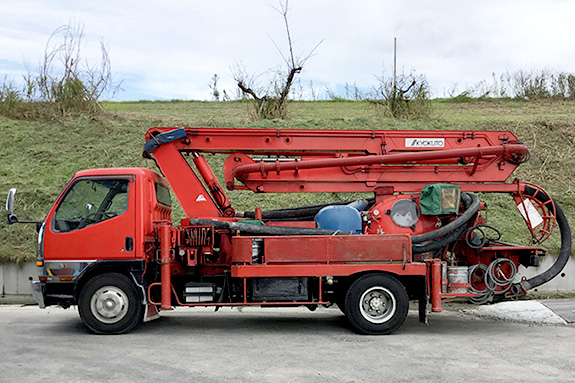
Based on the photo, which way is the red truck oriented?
to the viewer's left
